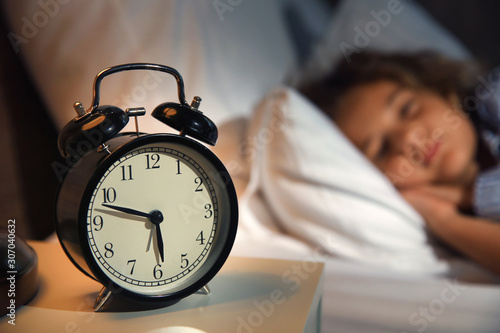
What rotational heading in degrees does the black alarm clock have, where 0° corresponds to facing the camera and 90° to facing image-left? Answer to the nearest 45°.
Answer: approximately 315°

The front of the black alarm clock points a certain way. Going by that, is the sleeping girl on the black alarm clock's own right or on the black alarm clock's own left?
on the black alarm clock's own left
